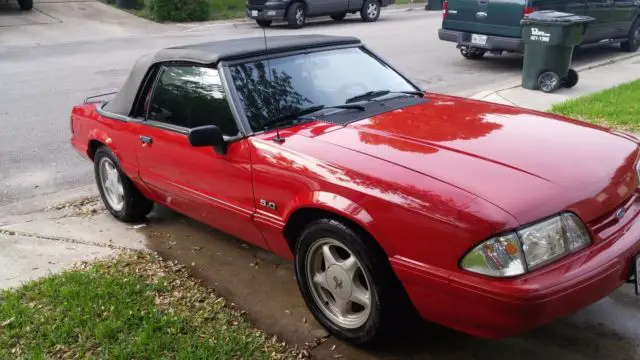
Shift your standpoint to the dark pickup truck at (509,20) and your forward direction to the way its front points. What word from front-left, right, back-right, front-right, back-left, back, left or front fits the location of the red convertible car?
back-right

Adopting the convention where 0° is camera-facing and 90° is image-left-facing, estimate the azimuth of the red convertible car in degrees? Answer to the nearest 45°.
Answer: approximately 315°

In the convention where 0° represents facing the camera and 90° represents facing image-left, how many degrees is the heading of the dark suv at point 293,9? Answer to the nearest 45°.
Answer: approximately 45°

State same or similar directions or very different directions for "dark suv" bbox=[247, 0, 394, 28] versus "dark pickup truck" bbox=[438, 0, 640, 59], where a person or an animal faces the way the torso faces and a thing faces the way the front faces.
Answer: very different directions

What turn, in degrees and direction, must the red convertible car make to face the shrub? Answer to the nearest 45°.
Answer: approximately 135° to its left

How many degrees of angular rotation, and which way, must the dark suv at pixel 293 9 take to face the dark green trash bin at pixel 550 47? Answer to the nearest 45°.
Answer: approximately 90° to its left

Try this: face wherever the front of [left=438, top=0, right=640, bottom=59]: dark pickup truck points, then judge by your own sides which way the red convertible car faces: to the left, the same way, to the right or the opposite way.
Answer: to the right

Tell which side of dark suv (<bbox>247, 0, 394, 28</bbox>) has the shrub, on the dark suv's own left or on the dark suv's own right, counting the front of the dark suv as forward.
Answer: on the dark suv's own right

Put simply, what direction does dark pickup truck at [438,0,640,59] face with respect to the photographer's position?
facing away from the viewer and to the right of the viewer

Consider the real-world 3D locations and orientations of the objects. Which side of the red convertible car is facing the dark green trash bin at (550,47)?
left
